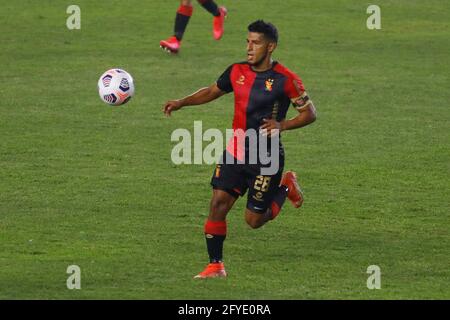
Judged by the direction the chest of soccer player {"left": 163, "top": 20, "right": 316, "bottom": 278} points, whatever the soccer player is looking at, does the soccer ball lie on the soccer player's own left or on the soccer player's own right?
on the soccer player's own right

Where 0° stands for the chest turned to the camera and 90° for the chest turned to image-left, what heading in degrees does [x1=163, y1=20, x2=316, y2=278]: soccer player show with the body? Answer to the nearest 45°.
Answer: approximately 45°
